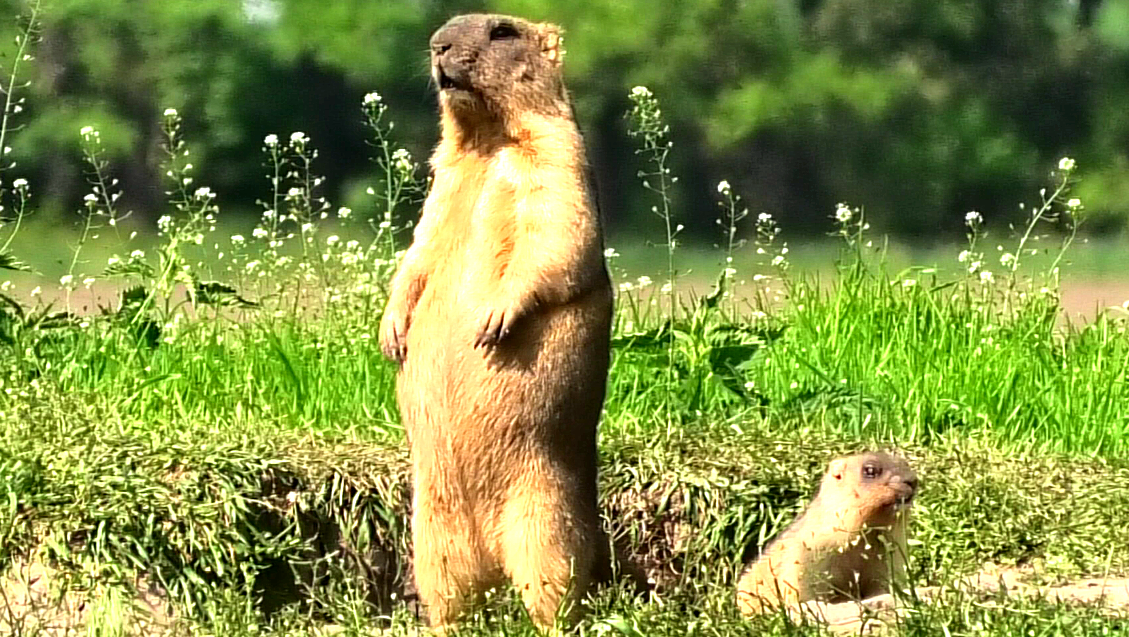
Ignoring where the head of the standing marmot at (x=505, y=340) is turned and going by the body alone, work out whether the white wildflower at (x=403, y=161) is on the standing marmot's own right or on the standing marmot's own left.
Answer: on the standing marmot's own right

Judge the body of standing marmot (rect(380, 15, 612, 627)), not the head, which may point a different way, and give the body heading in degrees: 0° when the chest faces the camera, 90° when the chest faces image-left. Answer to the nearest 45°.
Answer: approximately 45°

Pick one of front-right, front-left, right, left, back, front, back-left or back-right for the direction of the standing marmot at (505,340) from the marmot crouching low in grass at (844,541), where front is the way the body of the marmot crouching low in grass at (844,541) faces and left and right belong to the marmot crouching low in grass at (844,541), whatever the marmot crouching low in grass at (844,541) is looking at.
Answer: back-right

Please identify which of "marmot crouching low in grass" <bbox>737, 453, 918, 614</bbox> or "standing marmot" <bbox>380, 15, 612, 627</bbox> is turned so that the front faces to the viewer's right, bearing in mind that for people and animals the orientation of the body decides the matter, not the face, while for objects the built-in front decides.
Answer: "marmot crouching low in grass" <bbox>737, 453, 918, 614</bbox>

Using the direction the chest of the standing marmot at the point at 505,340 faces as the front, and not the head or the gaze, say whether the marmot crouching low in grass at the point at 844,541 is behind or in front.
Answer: behind

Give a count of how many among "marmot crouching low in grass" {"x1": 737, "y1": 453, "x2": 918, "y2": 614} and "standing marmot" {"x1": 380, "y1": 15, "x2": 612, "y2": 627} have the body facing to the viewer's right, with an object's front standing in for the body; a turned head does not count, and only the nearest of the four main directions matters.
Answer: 1

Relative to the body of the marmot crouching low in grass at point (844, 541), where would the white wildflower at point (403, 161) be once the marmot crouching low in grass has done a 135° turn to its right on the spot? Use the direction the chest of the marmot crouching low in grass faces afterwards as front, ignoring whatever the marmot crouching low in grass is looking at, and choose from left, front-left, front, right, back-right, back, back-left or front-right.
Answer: right

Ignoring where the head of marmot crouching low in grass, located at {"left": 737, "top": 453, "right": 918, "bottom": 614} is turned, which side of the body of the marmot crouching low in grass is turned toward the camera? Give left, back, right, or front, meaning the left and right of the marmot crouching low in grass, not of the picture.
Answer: right
